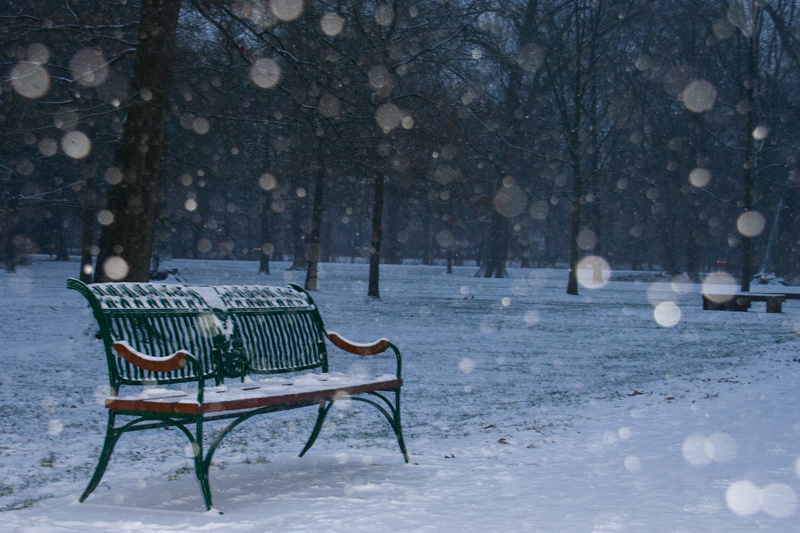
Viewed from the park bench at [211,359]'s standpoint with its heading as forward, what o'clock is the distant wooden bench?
The distant wooden bench is roughly at 9 o'clock from the park bench.

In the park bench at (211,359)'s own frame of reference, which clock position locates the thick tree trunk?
The thick tree trunk is roughly at 7 o'clock from the park bench.

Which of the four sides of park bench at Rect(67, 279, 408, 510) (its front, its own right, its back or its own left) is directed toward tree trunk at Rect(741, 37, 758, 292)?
left

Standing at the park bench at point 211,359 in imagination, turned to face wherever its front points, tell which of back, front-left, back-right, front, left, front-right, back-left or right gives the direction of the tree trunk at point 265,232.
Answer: back-left

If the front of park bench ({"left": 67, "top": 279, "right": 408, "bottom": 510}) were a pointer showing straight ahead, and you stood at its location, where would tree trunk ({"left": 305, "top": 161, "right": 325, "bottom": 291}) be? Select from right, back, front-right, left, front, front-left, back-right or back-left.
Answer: back-left
